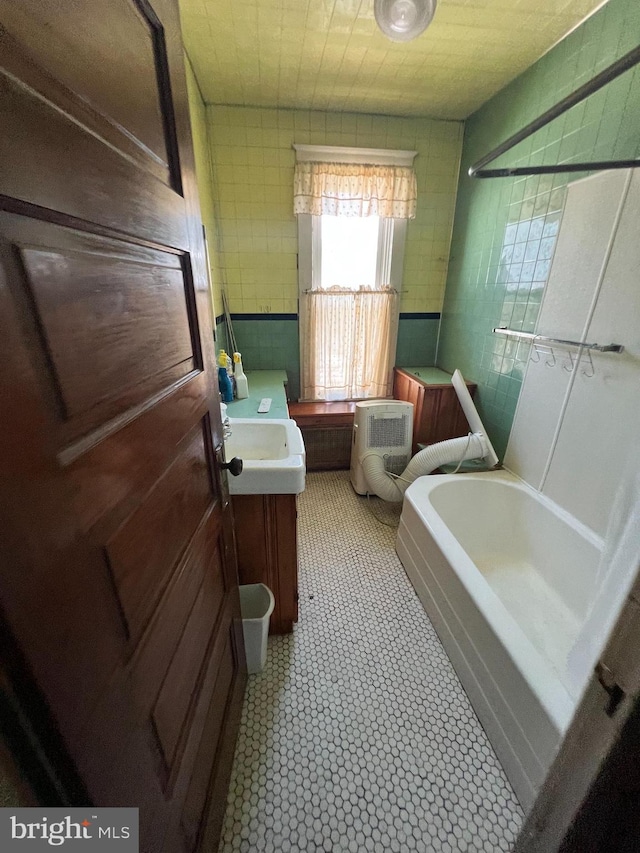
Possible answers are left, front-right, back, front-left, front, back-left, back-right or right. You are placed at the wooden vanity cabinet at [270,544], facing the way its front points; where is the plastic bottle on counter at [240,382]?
left

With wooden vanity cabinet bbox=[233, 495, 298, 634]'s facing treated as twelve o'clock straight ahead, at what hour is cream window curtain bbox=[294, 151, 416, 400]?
The cream window curtain is roughly at 10 o'clock from the wooden vanity cabinet.

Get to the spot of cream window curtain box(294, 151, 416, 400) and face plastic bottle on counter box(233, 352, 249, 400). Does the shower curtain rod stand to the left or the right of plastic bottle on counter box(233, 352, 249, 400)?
left

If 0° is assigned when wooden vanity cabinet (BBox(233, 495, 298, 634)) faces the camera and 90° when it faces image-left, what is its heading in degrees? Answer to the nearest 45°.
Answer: approximately 270°

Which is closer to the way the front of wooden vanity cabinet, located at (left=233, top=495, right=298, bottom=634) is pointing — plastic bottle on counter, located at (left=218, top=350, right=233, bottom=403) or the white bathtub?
the white bathtub

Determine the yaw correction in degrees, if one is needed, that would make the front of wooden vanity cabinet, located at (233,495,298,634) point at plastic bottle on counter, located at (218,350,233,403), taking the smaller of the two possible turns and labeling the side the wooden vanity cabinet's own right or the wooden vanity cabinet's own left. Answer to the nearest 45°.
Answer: approximately 90° to the wooden vanity cabinet's own left

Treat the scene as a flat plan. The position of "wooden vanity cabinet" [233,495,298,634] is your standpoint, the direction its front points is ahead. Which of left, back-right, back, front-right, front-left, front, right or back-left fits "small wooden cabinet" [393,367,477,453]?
front-left

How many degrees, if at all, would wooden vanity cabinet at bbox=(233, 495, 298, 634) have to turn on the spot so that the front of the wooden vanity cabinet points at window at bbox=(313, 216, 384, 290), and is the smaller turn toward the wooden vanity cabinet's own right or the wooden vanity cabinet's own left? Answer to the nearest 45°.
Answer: approximately 45° to the wooden vanity cabinet's own left

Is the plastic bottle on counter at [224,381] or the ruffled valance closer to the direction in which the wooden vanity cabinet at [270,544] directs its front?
the ruffled valance

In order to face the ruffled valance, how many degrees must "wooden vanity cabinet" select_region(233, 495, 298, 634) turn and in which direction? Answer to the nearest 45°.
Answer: approximately 45° to its left
